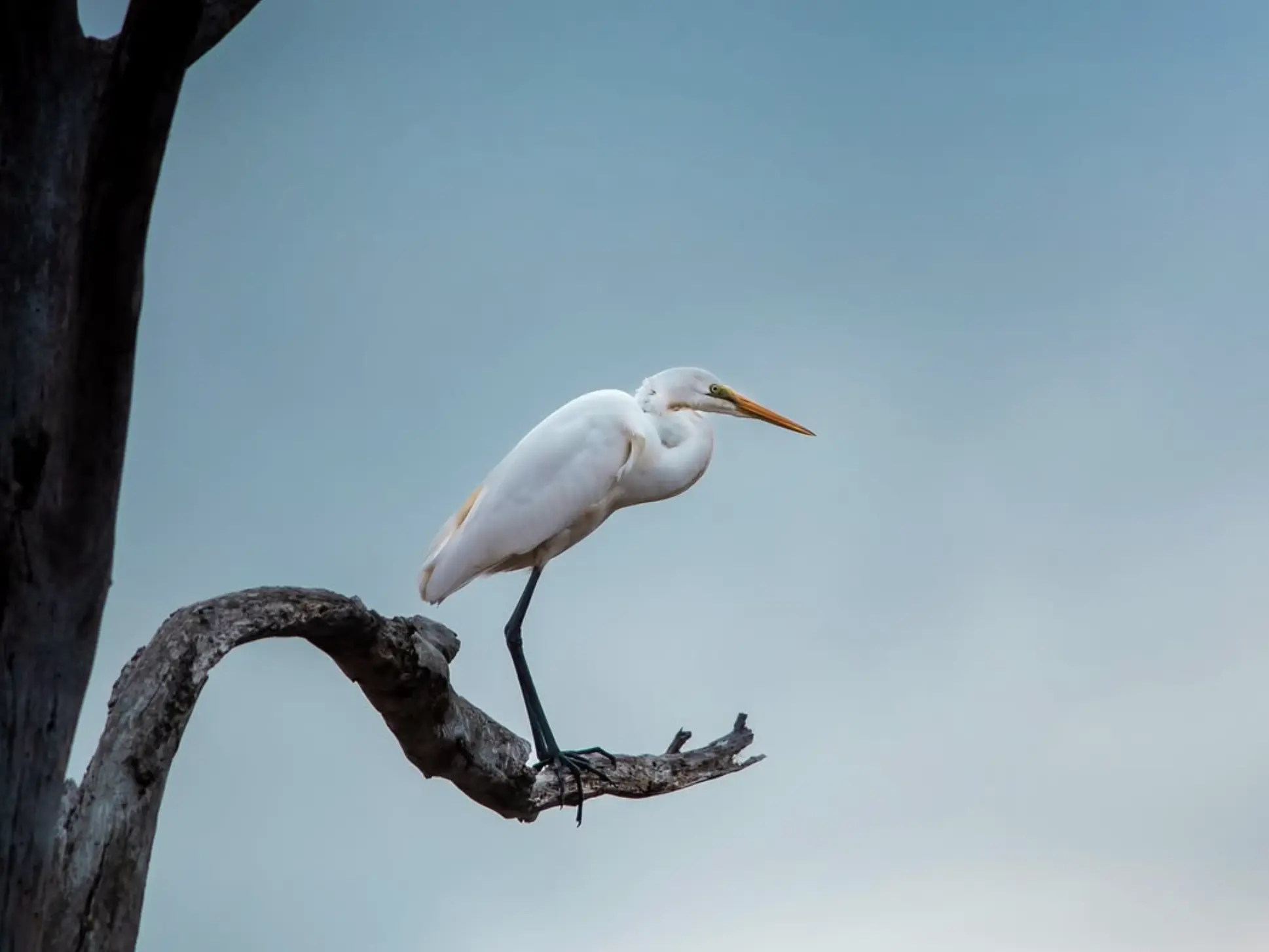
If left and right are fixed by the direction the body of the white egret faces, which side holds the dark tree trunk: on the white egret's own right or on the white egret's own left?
on the white egret's own right

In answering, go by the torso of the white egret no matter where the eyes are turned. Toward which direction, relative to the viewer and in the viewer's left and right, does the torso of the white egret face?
facing to the right of the viewer
